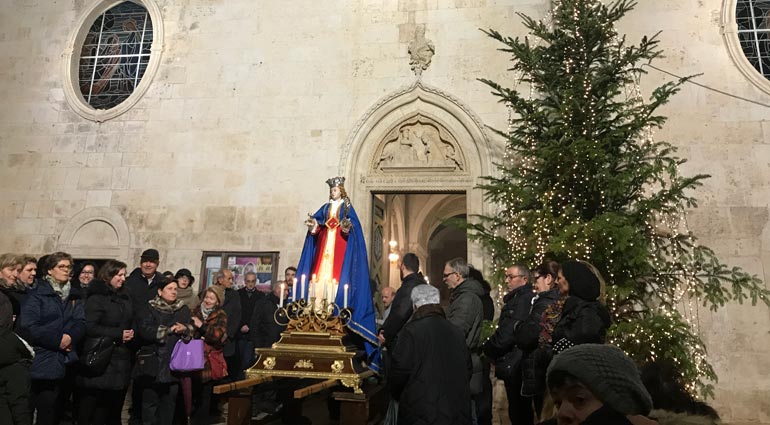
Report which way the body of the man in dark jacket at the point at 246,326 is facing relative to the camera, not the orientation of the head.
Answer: toward the camera

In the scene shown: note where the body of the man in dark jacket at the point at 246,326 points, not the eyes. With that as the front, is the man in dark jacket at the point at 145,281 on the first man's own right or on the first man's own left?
on the first man's own right

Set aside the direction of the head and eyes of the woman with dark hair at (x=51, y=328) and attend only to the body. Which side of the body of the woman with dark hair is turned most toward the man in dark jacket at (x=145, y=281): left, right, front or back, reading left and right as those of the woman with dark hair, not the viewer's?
left

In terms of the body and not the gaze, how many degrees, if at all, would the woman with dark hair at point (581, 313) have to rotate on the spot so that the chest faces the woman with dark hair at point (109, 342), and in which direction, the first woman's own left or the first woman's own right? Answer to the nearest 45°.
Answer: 0° — they already face them

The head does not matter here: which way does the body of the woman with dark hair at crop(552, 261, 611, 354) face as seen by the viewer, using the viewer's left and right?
facing to the left of the viewer

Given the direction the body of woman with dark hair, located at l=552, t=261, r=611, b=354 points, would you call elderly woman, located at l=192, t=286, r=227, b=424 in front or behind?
in front

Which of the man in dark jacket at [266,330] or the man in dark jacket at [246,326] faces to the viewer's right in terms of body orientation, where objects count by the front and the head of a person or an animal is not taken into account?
the man in dark jacket at [266,330]

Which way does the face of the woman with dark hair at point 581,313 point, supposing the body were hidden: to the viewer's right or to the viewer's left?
to the viewer's left

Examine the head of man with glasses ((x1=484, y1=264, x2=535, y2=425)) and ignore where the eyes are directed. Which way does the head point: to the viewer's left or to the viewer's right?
to the viewer's left

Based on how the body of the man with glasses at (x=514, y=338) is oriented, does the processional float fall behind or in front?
in front

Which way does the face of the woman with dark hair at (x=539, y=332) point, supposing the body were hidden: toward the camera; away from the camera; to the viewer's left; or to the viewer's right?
to the viewer's left
